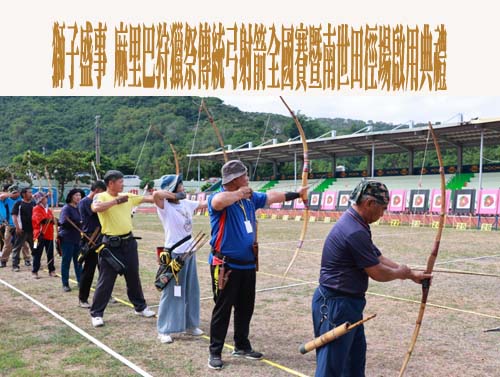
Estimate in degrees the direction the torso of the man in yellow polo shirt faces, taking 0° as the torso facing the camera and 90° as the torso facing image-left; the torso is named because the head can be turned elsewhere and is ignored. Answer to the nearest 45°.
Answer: approximately 315°

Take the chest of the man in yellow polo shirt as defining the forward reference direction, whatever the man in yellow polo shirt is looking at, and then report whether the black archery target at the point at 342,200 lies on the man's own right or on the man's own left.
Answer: on the man's own left

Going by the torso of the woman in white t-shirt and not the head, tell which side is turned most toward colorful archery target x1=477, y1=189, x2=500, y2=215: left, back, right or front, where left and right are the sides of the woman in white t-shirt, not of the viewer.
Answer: left

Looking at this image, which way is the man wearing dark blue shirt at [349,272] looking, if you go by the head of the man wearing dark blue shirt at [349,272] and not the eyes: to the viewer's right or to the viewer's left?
to the viewer's right

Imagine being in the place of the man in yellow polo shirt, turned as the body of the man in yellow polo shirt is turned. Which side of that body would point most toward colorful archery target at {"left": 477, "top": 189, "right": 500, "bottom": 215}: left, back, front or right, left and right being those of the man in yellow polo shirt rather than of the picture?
left

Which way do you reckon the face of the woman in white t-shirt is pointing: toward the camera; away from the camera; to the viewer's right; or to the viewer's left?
to the viewer's right

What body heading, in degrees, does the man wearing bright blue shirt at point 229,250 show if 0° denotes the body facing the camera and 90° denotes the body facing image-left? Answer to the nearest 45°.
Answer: approximately 315°

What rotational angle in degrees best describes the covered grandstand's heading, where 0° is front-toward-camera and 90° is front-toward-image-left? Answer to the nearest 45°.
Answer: approximately 45°

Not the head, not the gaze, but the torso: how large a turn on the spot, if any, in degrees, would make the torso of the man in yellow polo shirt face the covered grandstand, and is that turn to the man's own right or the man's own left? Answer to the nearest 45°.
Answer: approximately 90° to the man's own left

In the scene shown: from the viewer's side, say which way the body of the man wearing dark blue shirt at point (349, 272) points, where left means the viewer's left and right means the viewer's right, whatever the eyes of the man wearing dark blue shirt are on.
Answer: facing to the right of the viewer
